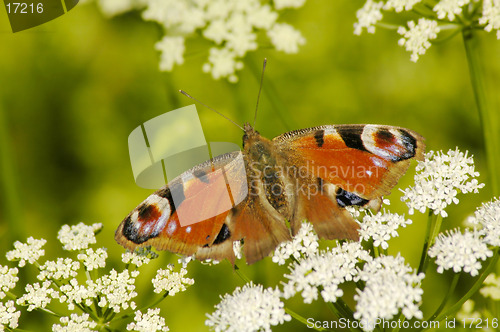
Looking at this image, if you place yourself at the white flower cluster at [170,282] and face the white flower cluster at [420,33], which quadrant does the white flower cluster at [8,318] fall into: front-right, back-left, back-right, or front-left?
back-left

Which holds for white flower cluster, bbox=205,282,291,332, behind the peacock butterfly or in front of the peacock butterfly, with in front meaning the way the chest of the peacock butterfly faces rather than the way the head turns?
behind

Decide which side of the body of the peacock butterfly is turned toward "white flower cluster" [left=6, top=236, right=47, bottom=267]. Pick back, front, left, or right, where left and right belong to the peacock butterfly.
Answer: left

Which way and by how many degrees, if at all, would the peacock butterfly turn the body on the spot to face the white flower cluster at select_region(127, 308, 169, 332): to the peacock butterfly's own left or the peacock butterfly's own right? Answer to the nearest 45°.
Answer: approximately 90° to the peacock butterfly's own left

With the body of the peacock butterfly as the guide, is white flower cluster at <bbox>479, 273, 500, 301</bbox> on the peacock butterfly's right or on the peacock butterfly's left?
on the peacock butterfly's right

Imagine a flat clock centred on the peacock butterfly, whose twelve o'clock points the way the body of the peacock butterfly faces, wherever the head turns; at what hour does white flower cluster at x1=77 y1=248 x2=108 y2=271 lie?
The white flower cluster is roughly at 9 o'clock from the peacock butterfly.

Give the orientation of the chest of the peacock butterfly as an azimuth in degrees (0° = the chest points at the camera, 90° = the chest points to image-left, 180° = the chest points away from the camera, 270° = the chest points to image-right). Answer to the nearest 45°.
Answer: approximately 180°

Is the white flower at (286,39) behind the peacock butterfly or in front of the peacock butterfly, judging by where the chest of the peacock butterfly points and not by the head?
in front

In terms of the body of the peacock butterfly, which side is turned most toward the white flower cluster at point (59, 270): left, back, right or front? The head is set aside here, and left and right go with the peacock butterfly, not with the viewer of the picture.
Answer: left

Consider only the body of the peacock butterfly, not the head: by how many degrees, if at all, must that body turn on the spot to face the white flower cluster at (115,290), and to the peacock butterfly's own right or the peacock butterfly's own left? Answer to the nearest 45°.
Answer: approximately 90° to the peacock butterfly's own left

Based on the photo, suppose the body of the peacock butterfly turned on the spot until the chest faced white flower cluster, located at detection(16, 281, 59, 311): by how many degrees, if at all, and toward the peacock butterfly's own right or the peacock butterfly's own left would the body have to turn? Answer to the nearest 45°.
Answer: approximately 90° to the peacock butterfly's own left

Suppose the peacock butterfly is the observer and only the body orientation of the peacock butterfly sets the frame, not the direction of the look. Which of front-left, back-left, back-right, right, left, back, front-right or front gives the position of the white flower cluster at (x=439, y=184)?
right
